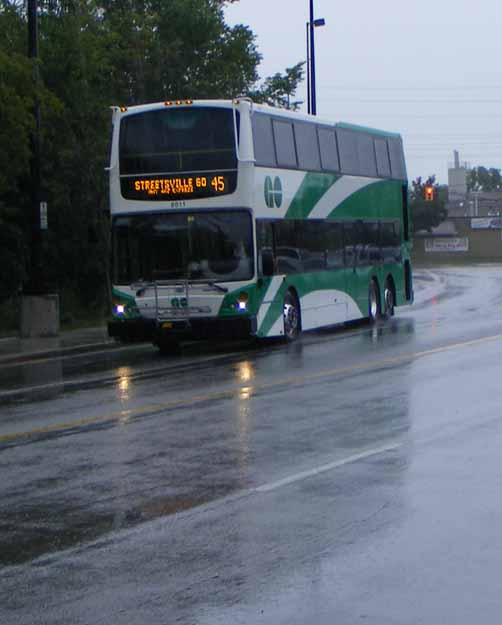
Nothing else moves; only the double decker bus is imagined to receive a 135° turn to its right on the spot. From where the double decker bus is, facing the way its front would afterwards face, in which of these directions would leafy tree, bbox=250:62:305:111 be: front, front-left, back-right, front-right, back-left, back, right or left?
front

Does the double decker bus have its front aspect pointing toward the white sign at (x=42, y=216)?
no

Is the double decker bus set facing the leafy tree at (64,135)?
no

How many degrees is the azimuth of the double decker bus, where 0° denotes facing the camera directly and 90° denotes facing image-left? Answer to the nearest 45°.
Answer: approximately 45°

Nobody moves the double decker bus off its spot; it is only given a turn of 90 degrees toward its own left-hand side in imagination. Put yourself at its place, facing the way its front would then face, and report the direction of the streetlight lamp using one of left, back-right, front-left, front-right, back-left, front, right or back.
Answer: back-left
